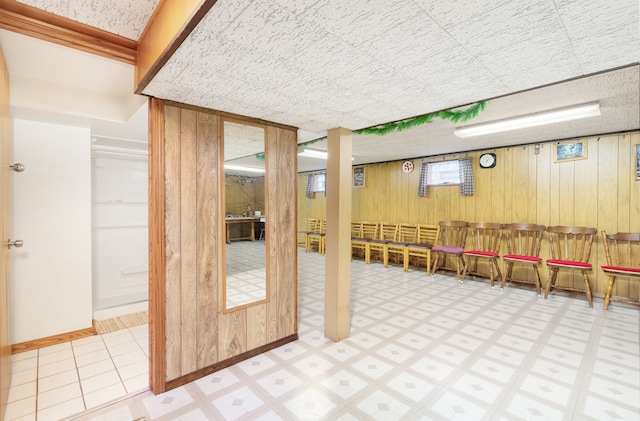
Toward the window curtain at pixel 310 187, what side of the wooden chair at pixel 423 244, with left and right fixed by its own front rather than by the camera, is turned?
right

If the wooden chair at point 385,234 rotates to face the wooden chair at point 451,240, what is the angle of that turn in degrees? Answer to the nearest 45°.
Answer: approximately 90° to its left

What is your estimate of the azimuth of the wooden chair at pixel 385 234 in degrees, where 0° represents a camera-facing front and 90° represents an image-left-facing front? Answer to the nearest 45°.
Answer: approximately 45°

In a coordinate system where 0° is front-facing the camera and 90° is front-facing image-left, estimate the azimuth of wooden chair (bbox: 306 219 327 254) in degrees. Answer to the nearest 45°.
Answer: approximately 45°

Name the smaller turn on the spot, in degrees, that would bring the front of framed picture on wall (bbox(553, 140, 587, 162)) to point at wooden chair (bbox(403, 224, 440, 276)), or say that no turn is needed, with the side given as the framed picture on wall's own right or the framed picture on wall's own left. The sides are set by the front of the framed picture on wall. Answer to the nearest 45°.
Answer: approximately 90° to the framed picture on wall's own right

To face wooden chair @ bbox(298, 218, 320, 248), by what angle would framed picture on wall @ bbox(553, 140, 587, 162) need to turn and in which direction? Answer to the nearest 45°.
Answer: approximately 90° to its right

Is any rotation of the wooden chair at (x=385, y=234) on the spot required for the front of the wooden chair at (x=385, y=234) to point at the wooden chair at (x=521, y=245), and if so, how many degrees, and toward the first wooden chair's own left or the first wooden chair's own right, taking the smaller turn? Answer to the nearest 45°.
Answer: approximately 90° to the first wooden chair's own left
